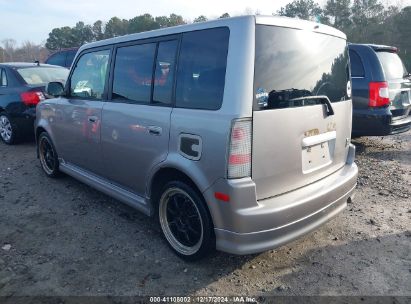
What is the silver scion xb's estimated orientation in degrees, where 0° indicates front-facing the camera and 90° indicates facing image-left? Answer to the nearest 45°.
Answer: approximately 135°
